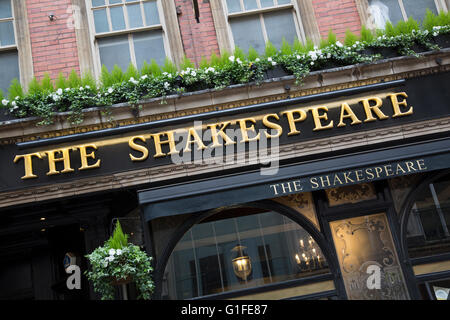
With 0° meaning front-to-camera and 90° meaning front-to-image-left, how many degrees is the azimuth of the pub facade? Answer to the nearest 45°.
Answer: approximately 0°
